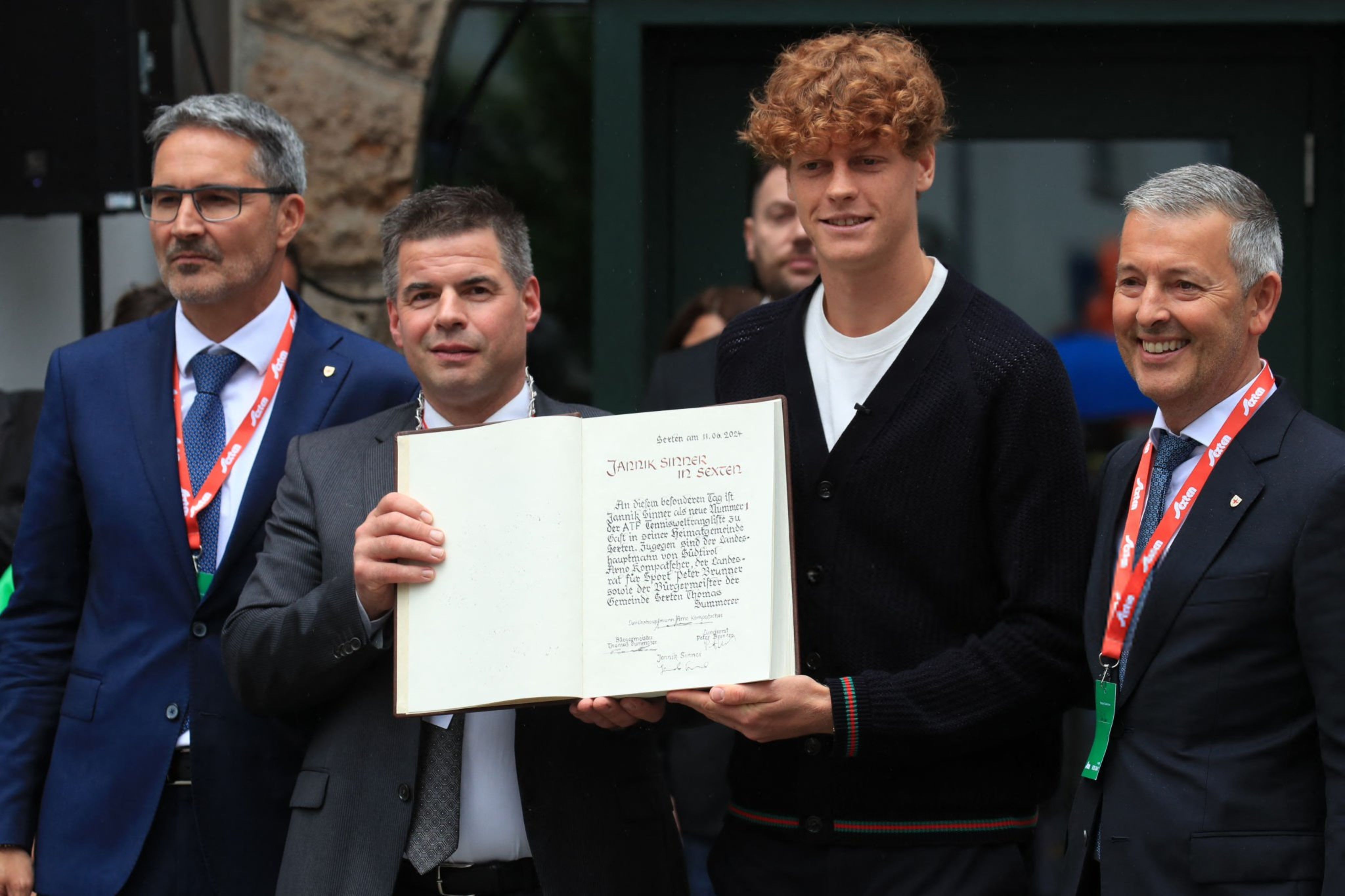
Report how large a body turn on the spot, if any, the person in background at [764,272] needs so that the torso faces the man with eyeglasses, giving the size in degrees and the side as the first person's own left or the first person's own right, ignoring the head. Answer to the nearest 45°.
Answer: approximately 45° to the first person's own right

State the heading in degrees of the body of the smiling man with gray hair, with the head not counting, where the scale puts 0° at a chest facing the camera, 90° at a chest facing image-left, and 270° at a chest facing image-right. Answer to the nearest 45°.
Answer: approximately 45°

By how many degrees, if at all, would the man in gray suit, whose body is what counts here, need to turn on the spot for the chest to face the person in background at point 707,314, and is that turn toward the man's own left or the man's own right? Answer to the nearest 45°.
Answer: approximately 135° to the man's own left

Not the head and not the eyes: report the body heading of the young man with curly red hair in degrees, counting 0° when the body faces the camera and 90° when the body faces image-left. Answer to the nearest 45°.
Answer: approximately 45°

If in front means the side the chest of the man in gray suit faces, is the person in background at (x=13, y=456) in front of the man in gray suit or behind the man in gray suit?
behind

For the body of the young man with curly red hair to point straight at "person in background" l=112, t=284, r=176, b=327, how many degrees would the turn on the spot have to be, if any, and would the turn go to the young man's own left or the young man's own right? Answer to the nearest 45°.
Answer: approximately 90° to the young man's own right
